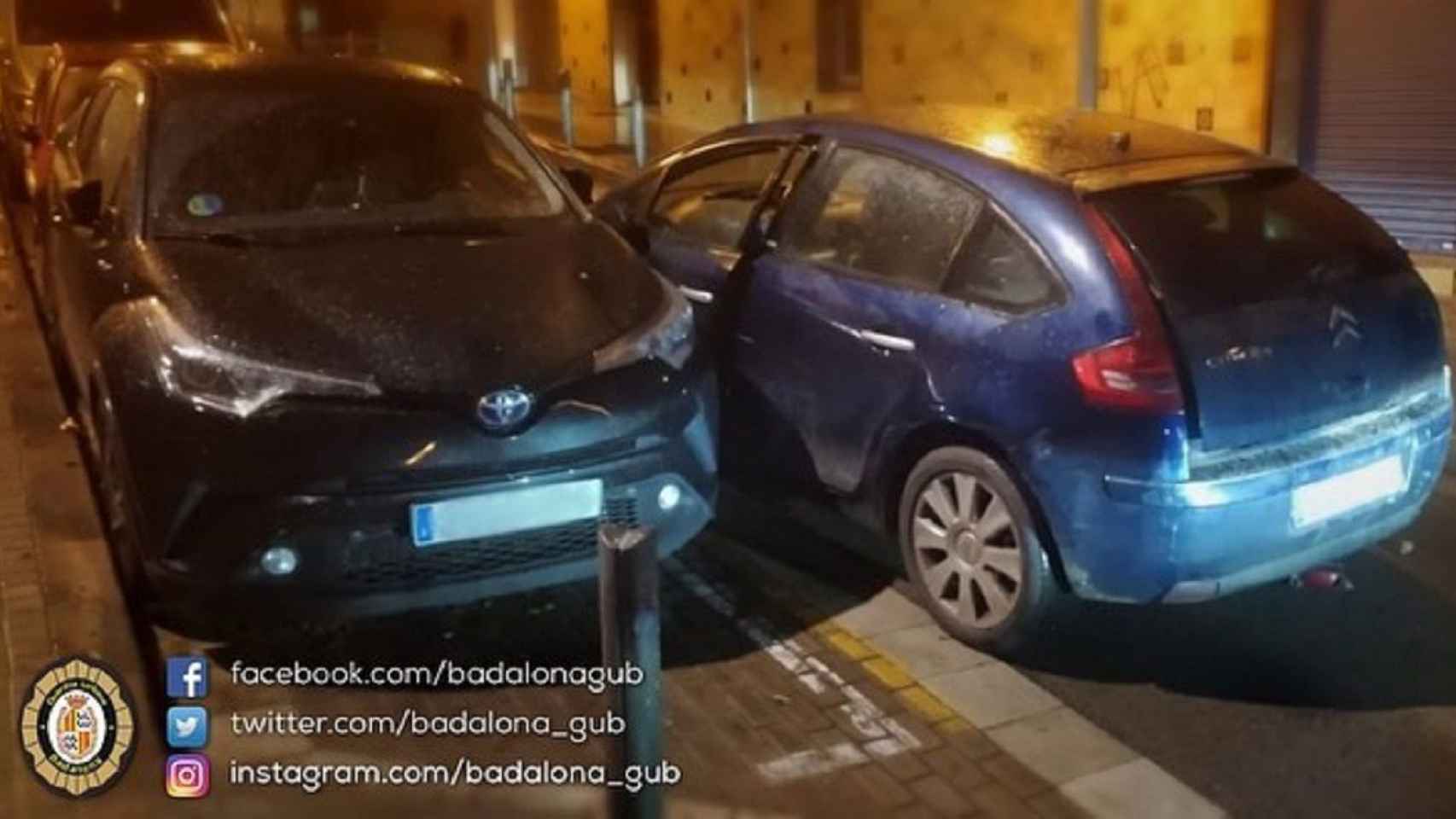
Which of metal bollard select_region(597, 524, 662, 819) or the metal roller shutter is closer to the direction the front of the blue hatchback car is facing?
the metal roller shutter

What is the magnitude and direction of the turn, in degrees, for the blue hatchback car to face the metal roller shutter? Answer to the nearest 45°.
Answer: approximately 45° to its right

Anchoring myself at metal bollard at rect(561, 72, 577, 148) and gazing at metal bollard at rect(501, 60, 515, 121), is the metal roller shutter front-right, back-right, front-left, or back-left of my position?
back-right

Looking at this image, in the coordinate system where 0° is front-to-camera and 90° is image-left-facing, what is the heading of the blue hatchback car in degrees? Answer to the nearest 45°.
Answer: approximately 135°

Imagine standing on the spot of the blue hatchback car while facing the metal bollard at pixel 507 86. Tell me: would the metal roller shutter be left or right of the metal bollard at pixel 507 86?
right

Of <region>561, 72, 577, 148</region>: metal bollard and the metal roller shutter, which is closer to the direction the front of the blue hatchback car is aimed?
the metal bollard

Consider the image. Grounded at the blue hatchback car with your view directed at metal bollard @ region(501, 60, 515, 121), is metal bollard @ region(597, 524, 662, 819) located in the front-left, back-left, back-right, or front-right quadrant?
back-left

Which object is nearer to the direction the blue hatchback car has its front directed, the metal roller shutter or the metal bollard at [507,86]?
the metal bollard

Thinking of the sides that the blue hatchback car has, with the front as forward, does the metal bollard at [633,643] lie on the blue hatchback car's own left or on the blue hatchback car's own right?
on the blue hatchback car's own left
